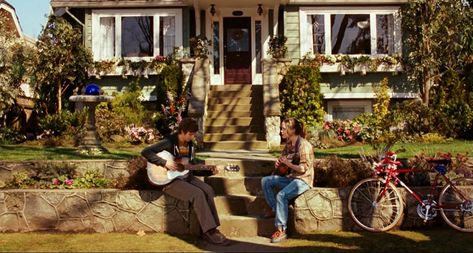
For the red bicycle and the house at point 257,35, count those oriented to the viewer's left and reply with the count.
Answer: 1

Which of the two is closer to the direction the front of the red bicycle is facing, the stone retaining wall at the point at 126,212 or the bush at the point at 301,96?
the stone retaining wall

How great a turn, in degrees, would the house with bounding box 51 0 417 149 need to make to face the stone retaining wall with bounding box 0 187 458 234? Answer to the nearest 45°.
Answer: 0° — it already faces it

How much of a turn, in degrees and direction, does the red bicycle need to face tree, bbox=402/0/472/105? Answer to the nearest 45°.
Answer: approximately 90° to its right

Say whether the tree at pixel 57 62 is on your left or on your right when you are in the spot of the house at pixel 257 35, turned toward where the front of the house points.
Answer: on your right

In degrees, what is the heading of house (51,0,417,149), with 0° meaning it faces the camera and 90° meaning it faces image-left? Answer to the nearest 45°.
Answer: approximately 0°

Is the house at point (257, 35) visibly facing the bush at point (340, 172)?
yes

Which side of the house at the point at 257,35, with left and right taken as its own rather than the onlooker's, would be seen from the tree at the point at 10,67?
right

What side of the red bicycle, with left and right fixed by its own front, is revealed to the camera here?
left

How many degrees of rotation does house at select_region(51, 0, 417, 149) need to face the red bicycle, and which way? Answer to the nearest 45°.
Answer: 0° — it already faces it

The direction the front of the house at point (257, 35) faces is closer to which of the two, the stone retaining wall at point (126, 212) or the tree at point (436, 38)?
the stone retaining wall
